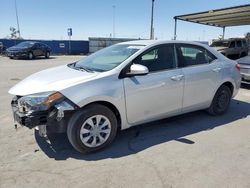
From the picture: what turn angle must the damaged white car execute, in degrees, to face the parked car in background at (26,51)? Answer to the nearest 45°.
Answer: approximately 90° to its right

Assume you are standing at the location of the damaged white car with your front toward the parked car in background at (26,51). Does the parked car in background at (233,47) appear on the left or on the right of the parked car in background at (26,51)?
right

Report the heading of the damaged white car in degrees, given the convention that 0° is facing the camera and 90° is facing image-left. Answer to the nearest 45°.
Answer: approximately 45°

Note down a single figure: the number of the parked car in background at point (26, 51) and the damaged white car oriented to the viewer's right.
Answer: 0

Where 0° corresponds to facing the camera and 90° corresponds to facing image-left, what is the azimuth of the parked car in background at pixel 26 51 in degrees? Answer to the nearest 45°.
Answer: approximately 45°

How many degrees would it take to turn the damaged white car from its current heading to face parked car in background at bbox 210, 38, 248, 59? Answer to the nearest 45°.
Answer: approximately 180°

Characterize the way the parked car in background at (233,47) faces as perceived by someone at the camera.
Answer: facing the viewer and to the left of the viewer

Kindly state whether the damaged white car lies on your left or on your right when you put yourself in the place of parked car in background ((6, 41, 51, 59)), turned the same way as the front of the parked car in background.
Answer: on your left

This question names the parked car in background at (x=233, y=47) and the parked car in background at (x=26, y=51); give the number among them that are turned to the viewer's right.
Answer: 0

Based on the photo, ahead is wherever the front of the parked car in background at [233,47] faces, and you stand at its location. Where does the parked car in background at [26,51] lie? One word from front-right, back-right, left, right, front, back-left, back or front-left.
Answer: front-right

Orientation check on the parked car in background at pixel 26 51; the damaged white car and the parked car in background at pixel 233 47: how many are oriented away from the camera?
0

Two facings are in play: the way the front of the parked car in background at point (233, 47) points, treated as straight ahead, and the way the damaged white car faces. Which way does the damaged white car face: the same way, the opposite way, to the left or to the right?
the same way

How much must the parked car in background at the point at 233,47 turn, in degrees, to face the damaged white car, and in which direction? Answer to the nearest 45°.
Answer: approximately 45° to its left

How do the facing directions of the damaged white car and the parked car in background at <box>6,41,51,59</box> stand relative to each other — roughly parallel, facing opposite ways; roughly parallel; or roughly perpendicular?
roughly parallel
